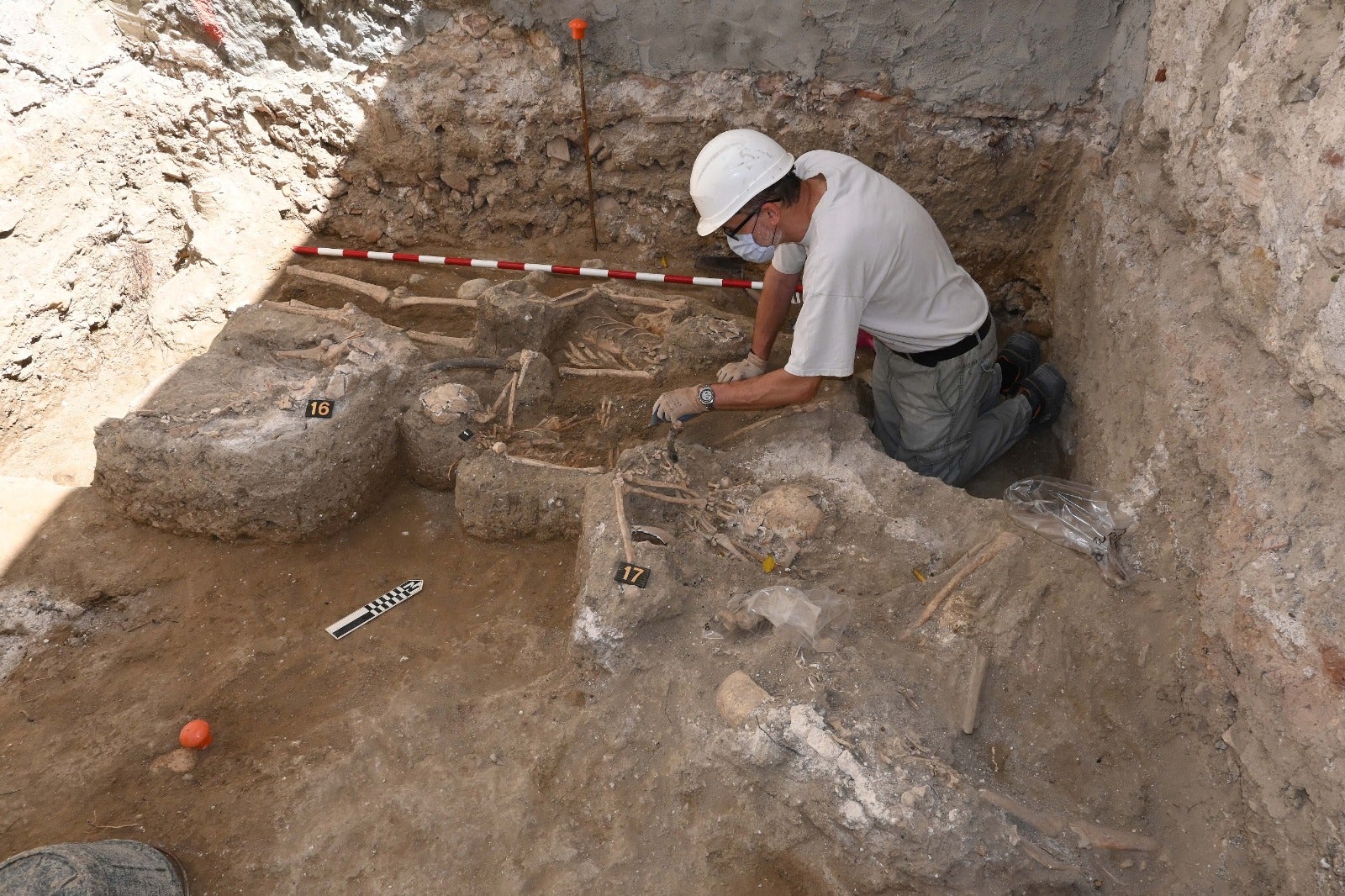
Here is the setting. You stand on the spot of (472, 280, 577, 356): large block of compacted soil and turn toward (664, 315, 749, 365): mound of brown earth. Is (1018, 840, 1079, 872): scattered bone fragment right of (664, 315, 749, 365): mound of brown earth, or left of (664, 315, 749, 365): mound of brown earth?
right

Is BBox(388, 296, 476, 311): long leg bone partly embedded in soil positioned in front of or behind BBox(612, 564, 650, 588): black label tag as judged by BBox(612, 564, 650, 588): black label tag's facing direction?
behind

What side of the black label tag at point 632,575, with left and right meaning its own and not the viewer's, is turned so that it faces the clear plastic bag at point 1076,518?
left

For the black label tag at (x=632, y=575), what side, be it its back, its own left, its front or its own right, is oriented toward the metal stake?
back

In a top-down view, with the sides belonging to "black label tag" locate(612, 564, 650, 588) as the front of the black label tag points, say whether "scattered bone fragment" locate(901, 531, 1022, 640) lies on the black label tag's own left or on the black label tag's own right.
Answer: on the black label tag's own left

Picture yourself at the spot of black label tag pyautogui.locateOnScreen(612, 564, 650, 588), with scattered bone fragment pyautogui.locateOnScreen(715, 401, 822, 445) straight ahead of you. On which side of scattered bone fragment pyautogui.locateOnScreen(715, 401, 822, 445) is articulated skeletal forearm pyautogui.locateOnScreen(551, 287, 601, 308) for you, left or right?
left

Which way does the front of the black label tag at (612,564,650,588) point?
toward the camera

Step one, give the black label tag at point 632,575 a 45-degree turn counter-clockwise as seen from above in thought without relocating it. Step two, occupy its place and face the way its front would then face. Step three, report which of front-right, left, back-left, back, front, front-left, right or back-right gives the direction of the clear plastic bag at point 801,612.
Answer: front-left

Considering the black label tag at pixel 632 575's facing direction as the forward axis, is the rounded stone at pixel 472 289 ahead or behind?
behind

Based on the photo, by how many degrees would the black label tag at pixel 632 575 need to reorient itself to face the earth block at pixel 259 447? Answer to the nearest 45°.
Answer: approximately 135° to its right

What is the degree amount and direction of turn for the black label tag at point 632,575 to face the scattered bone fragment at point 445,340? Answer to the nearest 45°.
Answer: approximately 135° to its right

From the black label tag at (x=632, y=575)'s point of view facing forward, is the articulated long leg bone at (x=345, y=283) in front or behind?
behind

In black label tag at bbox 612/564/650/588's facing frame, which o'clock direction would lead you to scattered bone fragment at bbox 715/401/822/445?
The scattered bone fragment is roughly at 7 o'clock from the black label tag.
